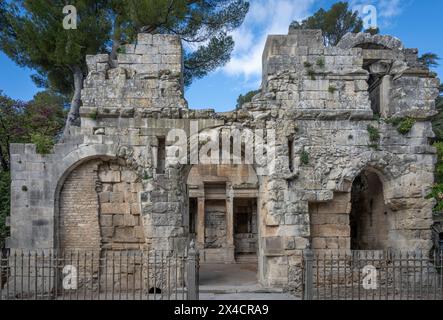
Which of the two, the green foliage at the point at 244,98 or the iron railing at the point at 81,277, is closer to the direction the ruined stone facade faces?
the iron railing

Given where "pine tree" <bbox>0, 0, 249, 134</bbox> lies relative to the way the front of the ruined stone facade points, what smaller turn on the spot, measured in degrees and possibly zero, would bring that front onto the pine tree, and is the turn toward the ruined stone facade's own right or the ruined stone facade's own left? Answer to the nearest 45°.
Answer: approximately 135° to the ruined stone facade's own right

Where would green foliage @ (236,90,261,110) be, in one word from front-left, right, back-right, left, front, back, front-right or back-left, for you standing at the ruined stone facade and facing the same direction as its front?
back

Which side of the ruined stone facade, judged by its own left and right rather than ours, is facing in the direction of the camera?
front

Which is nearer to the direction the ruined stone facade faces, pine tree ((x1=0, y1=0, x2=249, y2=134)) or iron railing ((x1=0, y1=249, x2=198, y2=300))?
the iron railing
